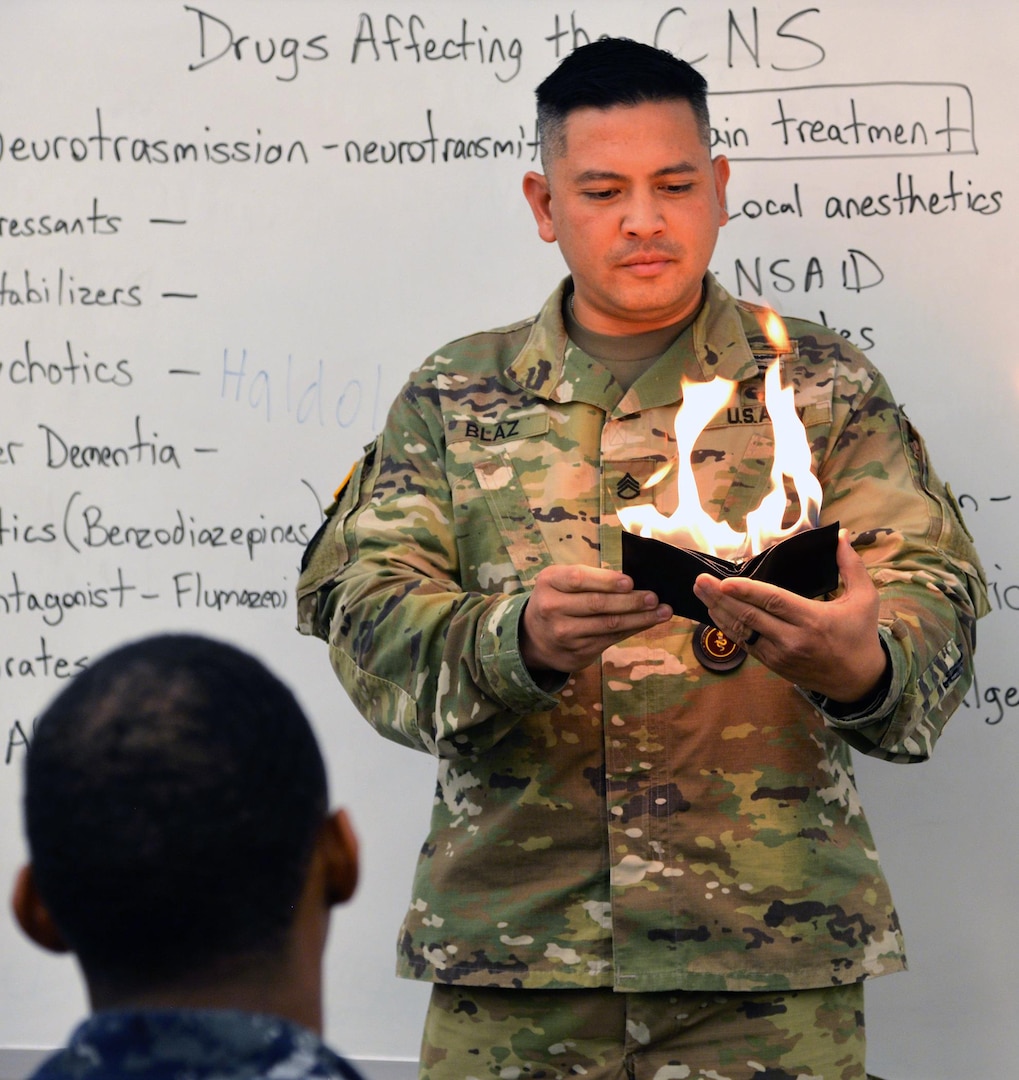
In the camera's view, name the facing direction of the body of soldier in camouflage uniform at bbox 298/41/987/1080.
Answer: toward the camera

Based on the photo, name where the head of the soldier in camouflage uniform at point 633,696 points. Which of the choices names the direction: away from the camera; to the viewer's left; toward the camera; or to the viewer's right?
toward the camera
